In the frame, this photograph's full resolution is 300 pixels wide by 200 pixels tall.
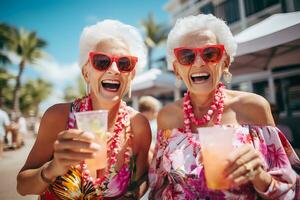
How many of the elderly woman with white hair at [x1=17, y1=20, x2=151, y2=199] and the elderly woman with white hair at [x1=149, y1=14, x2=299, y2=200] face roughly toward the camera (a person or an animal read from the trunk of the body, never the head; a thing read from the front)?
2

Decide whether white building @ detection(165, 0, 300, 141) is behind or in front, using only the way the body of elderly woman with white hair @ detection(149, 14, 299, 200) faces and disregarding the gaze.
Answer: behind

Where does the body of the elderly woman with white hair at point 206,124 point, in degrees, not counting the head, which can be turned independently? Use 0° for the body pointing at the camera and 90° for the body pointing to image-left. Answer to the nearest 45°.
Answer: approximately 0°

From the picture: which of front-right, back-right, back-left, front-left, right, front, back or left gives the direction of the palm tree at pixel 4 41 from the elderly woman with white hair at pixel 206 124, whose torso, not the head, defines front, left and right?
back-right

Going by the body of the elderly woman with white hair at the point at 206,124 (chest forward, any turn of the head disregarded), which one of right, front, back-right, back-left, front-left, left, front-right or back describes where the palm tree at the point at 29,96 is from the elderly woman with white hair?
back-right

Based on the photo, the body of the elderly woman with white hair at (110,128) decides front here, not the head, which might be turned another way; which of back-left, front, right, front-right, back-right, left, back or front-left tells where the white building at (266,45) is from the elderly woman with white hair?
back-left

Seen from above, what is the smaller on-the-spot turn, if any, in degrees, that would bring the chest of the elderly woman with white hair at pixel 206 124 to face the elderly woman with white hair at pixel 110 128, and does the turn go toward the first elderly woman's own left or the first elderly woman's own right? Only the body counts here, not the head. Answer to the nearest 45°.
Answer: approximately 90° to the first elderly woman's own right
